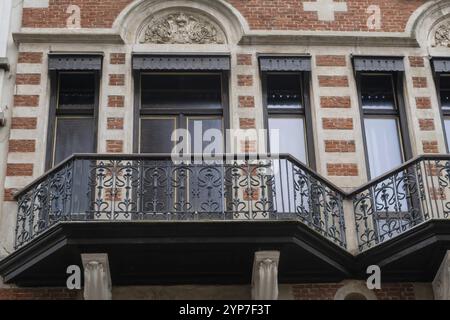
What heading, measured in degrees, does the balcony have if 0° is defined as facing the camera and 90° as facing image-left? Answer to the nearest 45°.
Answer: approximately 0°
